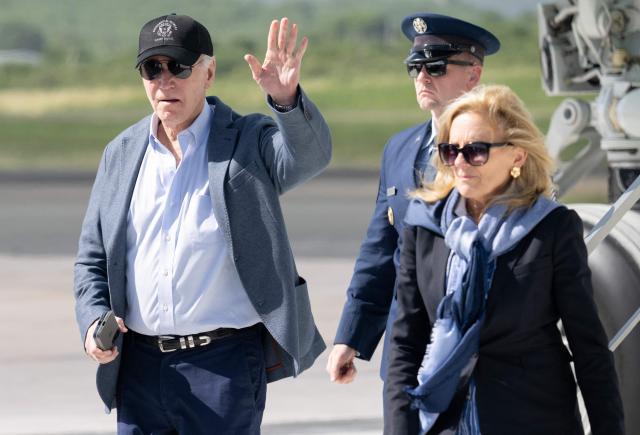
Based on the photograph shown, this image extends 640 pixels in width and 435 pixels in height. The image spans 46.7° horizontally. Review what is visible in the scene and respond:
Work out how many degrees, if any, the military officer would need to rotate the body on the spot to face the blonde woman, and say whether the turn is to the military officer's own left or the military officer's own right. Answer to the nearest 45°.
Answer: approximately 45° to the military officer's own left

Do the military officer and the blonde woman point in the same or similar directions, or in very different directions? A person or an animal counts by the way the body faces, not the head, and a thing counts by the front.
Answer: same or similar directions

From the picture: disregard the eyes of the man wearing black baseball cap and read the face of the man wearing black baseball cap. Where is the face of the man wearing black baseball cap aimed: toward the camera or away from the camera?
toward the camera

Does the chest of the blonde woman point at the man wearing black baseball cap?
no

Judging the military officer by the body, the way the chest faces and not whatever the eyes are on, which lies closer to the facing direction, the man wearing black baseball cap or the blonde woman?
the man wearing black baseball cap

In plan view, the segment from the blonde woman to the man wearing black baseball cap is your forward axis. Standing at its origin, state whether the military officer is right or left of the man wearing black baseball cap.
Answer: right

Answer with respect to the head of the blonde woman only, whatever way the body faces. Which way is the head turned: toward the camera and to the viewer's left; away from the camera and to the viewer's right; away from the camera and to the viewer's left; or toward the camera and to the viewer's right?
toward the camera and to the viewer's left

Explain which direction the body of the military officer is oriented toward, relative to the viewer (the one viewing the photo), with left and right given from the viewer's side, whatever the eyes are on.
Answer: facing the viewer and to the left of the viewer

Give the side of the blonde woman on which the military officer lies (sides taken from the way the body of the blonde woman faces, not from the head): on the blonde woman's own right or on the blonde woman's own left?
on the blonde woman's own right

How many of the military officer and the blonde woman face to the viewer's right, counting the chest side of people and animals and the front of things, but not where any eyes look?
0

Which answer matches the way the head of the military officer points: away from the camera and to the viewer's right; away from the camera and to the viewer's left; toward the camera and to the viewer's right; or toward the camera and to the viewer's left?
toward the camera and to the viewer's left
